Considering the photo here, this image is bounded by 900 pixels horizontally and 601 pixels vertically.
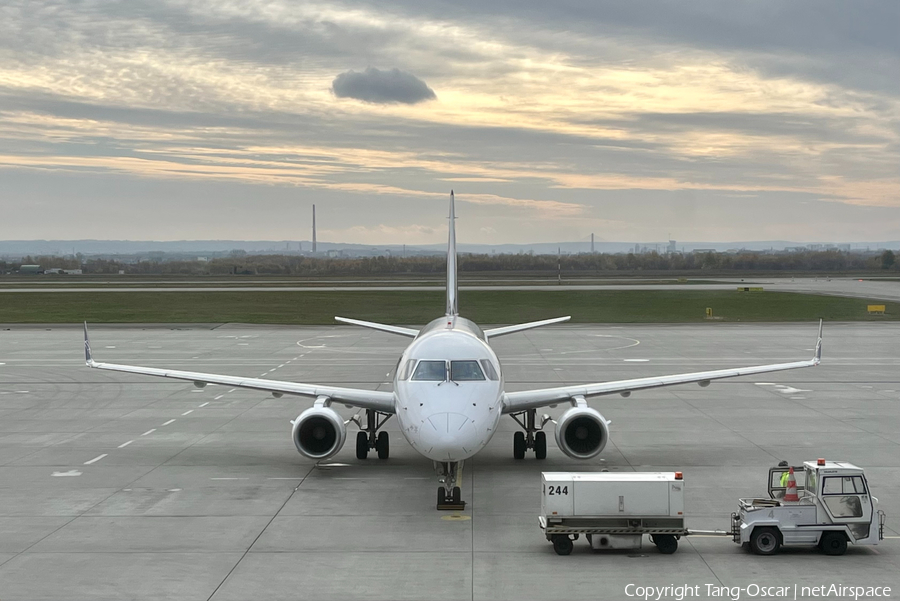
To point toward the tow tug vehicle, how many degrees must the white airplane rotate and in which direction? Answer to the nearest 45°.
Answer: approximately 45° to its left

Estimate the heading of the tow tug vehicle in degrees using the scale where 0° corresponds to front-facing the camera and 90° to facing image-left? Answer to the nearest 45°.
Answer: approximately 270°

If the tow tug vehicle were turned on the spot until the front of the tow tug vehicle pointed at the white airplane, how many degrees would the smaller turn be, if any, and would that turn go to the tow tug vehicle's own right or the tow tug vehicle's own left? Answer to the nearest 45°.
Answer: approximately 180°

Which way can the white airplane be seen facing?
toward the camera

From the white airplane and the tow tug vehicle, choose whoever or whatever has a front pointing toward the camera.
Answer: the white airplane

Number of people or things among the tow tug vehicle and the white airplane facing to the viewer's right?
1

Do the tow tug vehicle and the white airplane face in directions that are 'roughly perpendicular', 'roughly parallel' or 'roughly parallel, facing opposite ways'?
roughly perpendicular
